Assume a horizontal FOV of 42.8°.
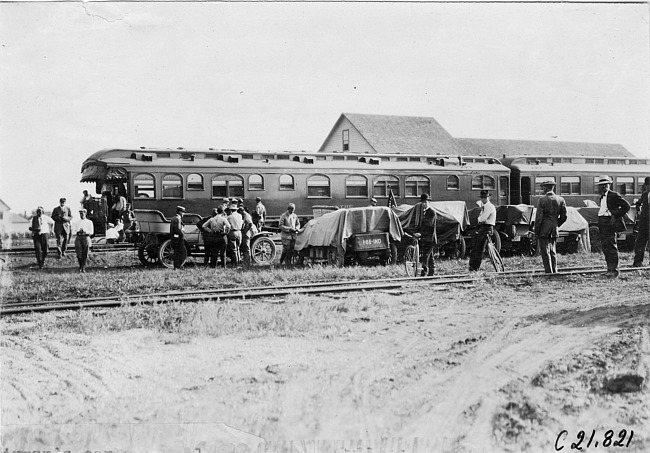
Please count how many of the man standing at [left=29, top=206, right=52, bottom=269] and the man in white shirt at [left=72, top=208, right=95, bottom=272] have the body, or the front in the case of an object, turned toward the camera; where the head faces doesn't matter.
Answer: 2

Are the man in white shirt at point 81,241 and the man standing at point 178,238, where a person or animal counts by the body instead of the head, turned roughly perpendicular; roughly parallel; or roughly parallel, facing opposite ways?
roughly perpendicular

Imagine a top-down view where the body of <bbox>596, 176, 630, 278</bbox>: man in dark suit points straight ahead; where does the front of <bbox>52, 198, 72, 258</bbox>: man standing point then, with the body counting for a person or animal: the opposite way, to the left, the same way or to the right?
to the left

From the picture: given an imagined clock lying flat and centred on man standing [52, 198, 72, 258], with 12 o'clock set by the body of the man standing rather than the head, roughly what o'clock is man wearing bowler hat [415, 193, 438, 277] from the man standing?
The man wearing bowler hat is roughly at 10 o'clock from the man standing.

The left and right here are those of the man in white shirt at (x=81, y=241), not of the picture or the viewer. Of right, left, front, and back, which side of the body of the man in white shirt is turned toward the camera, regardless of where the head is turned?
front

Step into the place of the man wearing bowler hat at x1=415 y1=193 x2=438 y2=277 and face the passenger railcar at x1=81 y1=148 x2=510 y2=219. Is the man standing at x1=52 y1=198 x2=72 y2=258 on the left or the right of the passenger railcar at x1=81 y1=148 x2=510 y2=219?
left

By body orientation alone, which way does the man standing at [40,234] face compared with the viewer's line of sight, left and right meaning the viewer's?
facing the viewer

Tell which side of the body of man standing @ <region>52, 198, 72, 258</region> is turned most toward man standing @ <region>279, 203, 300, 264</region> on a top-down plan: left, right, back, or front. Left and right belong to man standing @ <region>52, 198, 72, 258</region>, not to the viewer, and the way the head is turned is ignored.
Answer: left
